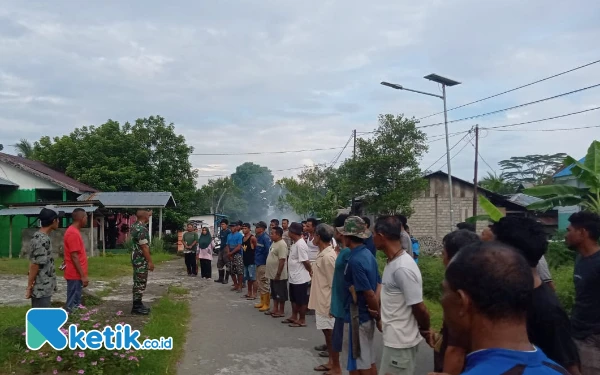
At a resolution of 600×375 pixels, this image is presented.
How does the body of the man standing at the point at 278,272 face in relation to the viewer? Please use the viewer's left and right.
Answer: facing to the left of the viewer

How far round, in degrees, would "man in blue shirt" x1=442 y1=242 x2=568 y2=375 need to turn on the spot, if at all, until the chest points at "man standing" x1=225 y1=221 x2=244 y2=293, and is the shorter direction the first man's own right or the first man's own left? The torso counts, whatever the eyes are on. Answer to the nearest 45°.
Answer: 0° — they already face them

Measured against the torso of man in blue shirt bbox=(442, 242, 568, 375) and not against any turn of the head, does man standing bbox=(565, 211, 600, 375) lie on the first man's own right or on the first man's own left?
on the first man's own right

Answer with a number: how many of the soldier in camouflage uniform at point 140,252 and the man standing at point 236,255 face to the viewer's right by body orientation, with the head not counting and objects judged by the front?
1

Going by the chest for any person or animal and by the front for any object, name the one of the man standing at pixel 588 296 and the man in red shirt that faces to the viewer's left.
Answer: the man standing

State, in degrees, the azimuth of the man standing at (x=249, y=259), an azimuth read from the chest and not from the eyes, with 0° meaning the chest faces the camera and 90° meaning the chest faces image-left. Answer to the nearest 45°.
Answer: approximately 45°

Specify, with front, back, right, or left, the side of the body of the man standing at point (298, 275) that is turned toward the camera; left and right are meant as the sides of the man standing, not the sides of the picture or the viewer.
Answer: left

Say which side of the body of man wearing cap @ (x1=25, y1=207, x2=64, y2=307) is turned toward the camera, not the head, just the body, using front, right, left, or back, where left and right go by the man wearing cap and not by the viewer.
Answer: right

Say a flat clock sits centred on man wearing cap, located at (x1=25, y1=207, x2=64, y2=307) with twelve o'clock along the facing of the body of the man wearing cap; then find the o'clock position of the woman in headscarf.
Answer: The woman in headscarf is roughly at 10 o'clock from the man wearing cap.

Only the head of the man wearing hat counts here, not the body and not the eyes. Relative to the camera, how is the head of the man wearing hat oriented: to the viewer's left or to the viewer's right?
to the viewer's left

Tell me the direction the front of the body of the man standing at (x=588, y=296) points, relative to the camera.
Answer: to the viewer's left

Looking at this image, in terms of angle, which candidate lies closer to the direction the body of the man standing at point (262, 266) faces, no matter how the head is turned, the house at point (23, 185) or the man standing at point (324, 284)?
the house

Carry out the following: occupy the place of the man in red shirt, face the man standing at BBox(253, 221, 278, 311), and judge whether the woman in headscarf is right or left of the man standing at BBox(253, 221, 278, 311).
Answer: left

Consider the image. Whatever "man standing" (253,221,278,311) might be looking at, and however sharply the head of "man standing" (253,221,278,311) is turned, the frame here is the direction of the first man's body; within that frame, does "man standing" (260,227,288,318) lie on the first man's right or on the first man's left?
on the first man's left

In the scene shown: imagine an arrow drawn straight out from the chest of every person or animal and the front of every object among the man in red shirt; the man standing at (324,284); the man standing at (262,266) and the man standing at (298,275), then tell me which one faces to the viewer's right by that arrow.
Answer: the man in red shirt
